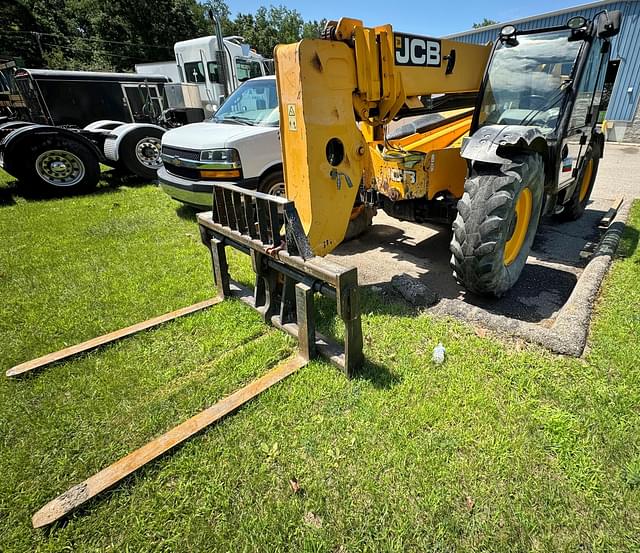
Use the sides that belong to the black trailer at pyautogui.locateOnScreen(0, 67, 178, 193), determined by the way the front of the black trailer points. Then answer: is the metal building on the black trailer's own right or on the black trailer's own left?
on the black trailer's own right

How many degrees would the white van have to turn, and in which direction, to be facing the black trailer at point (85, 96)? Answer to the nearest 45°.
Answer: approximately 90° to its right

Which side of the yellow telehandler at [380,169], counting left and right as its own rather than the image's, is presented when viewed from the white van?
right

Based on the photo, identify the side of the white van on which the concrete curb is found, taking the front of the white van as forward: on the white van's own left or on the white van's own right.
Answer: on the white van's own left

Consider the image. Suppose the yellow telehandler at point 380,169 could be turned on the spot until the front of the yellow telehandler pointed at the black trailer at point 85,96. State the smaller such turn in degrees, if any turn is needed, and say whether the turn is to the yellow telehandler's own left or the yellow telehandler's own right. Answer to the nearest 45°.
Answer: approximately 90° to the yellow telehandler's own right

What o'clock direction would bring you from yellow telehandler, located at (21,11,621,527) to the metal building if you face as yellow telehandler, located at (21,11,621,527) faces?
The metal building is roughly at 6 o'clock from the yellow telehandler.

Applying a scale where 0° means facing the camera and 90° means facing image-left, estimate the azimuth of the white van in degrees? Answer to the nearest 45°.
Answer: approximately 45°

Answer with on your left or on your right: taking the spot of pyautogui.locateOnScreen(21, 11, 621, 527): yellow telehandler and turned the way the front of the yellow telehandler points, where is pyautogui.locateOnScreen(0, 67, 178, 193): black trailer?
on your right

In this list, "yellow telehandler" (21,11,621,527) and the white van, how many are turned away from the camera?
0
